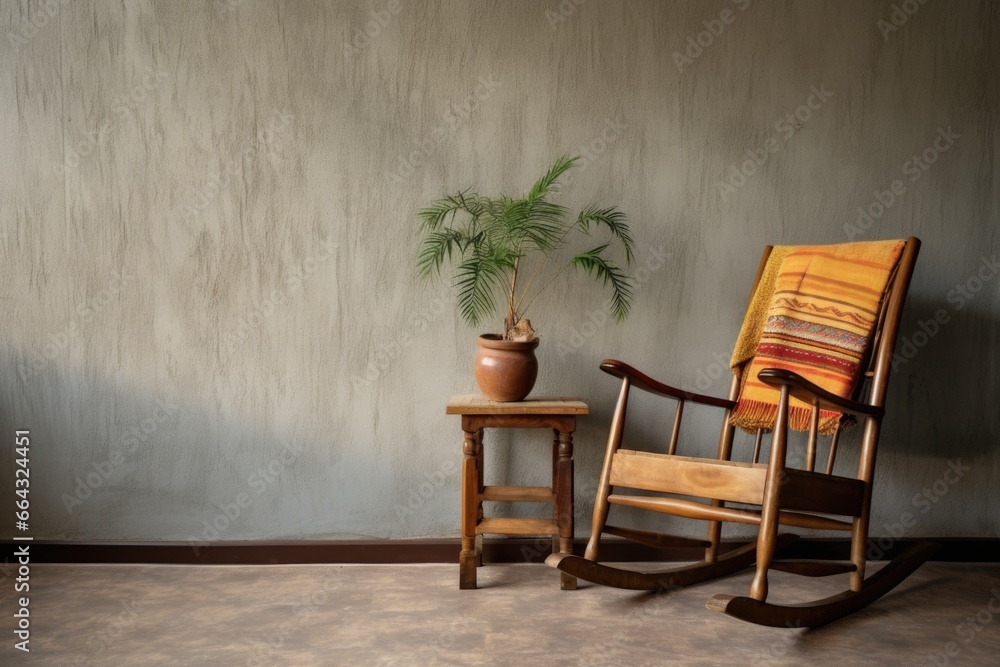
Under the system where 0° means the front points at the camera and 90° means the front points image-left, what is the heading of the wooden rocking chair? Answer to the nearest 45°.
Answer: approximately 45°
